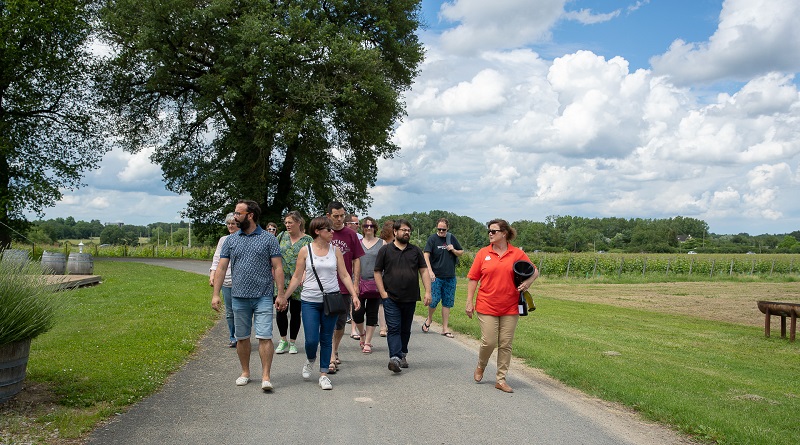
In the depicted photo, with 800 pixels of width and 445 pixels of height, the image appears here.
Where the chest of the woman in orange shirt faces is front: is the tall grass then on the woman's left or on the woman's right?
on the woman's right

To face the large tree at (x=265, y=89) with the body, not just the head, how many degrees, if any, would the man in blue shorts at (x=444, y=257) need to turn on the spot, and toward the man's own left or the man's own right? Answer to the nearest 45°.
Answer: approximately 135° to the man's own right

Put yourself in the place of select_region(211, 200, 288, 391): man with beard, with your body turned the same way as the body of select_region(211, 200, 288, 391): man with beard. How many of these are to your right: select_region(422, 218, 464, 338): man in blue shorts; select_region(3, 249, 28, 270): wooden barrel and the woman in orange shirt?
1

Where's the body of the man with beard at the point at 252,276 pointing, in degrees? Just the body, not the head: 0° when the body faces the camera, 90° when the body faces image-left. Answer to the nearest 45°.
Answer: approximately 0°

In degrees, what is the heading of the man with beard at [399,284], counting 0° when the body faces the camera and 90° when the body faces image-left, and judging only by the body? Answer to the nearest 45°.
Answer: approximately 0°

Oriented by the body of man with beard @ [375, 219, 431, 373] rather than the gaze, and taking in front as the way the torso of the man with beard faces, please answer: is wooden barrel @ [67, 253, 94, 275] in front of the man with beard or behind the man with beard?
behind

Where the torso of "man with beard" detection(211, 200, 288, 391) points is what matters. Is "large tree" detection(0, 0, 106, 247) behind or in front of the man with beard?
behind

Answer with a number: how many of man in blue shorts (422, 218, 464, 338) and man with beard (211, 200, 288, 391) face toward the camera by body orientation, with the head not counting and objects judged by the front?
2

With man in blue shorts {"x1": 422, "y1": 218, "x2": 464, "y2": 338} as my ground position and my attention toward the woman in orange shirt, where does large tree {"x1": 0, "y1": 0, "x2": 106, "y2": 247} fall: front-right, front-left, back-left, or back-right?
back-right
